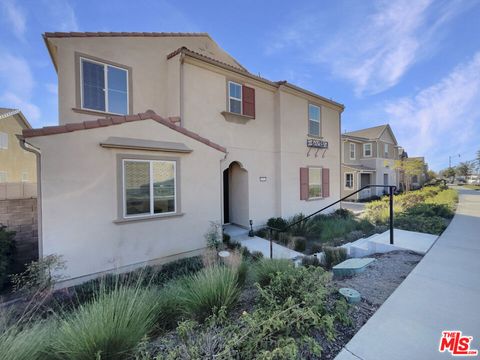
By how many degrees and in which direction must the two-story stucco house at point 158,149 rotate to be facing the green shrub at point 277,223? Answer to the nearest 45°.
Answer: approximately 45° to its left

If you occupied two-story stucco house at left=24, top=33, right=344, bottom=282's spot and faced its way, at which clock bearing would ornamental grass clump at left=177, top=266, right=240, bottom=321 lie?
The ornamental grass clump is roughly at 1 o'clock from the two-story stucco house.

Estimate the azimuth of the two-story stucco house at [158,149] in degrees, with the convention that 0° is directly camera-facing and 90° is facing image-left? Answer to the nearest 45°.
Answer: approximately 315°

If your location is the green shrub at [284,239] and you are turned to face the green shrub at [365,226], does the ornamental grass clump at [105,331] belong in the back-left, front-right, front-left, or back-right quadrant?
back-right
